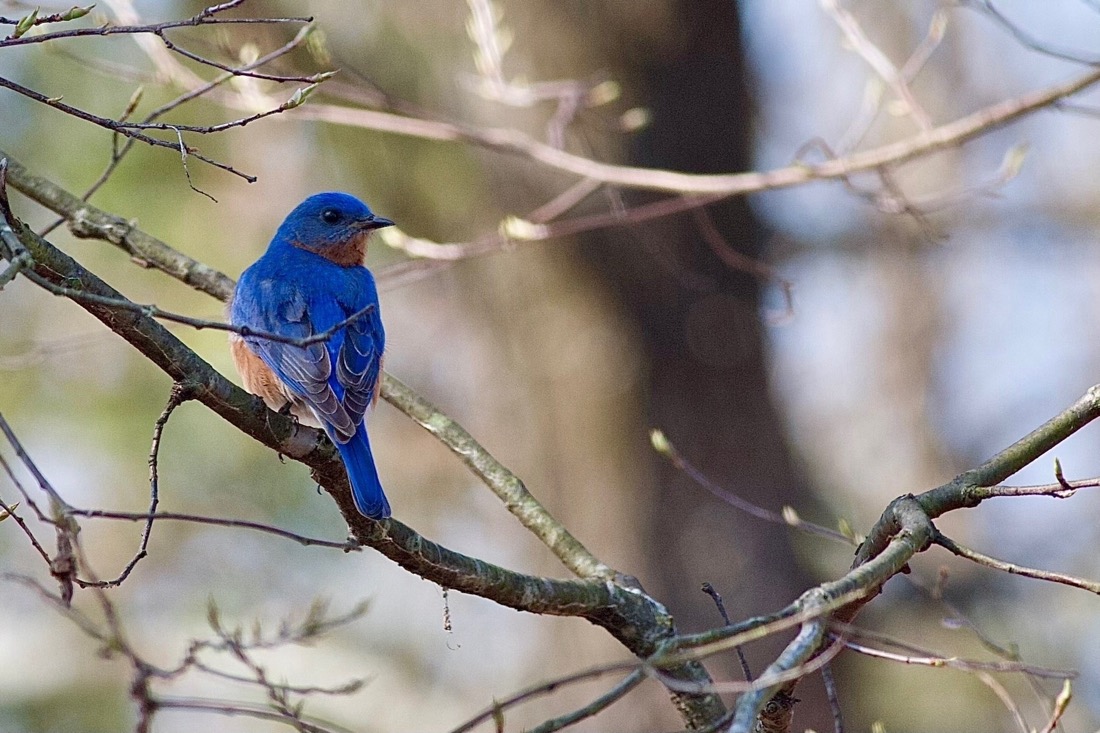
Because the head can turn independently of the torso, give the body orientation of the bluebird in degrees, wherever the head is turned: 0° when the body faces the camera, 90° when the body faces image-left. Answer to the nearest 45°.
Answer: approximately 135°

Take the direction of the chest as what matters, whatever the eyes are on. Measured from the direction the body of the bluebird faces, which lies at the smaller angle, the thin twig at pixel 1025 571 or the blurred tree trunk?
the blurred tree trunk
